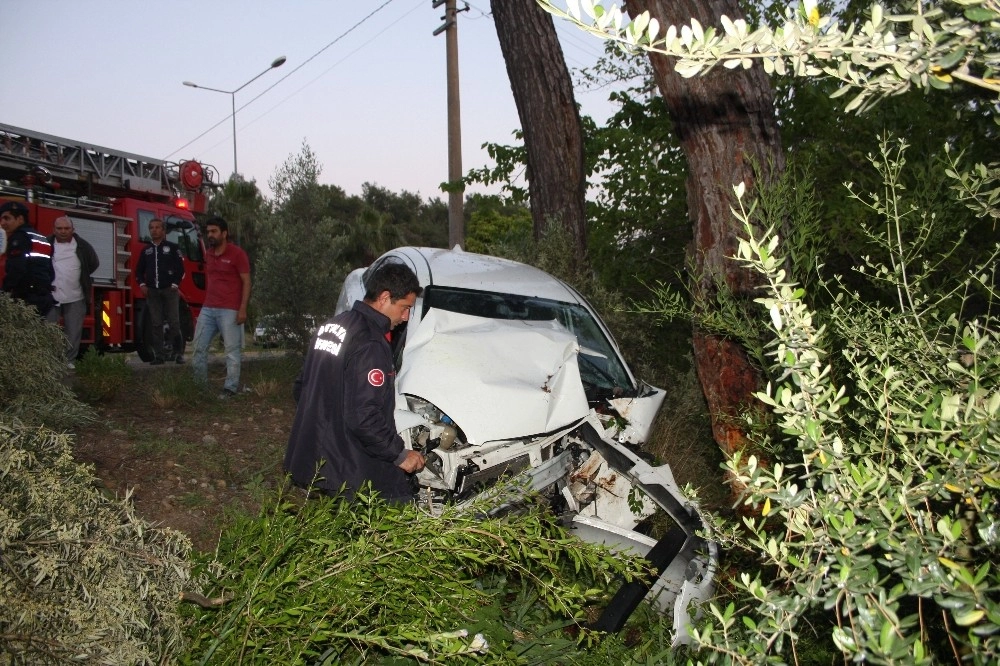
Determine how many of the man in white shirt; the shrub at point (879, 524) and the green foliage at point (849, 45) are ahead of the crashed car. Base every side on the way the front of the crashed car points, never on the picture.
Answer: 2

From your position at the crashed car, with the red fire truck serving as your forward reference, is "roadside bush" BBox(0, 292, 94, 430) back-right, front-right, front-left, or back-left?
front-left

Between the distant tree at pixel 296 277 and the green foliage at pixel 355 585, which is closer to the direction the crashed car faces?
the green foliage

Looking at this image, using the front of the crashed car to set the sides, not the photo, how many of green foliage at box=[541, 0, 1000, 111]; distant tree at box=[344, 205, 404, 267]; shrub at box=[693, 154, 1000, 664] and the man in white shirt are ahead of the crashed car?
2

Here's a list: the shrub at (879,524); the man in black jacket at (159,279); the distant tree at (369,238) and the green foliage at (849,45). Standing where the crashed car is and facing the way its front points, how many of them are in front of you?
2

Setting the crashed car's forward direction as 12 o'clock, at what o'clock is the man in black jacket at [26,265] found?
The man in black jacket is roughly at 4 o'clock from the crashed car.

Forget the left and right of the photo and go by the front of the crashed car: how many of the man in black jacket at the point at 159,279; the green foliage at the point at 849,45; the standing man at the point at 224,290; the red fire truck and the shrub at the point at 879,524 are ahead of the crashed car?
2

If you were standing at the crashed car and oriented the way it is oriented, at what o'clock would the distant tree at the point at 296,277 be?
The distant tree is roughly at 5 o'clock from the crashed car.

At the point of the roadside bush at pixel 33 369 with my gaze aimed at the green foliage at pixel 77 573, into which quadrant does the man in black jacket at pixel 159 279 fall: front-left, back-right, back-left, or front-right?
back-left

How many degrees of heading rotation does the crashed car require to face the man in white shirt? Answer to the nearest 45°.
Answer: approximately 135° to its right

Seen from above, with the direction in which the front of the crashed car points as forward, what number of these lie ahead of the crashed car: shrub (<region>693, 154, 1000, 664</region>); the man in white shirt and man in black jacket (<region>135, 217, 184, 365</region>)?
1

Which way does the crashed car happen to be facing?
toward the camera

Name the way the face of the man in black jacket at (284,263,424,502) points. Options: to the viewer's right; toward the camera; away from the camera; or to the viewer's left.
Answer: to the viewer's right

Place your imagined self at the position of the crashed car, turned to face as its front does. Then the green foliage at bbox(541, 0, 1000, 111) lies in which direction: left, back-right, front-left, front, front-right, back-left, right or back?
front
